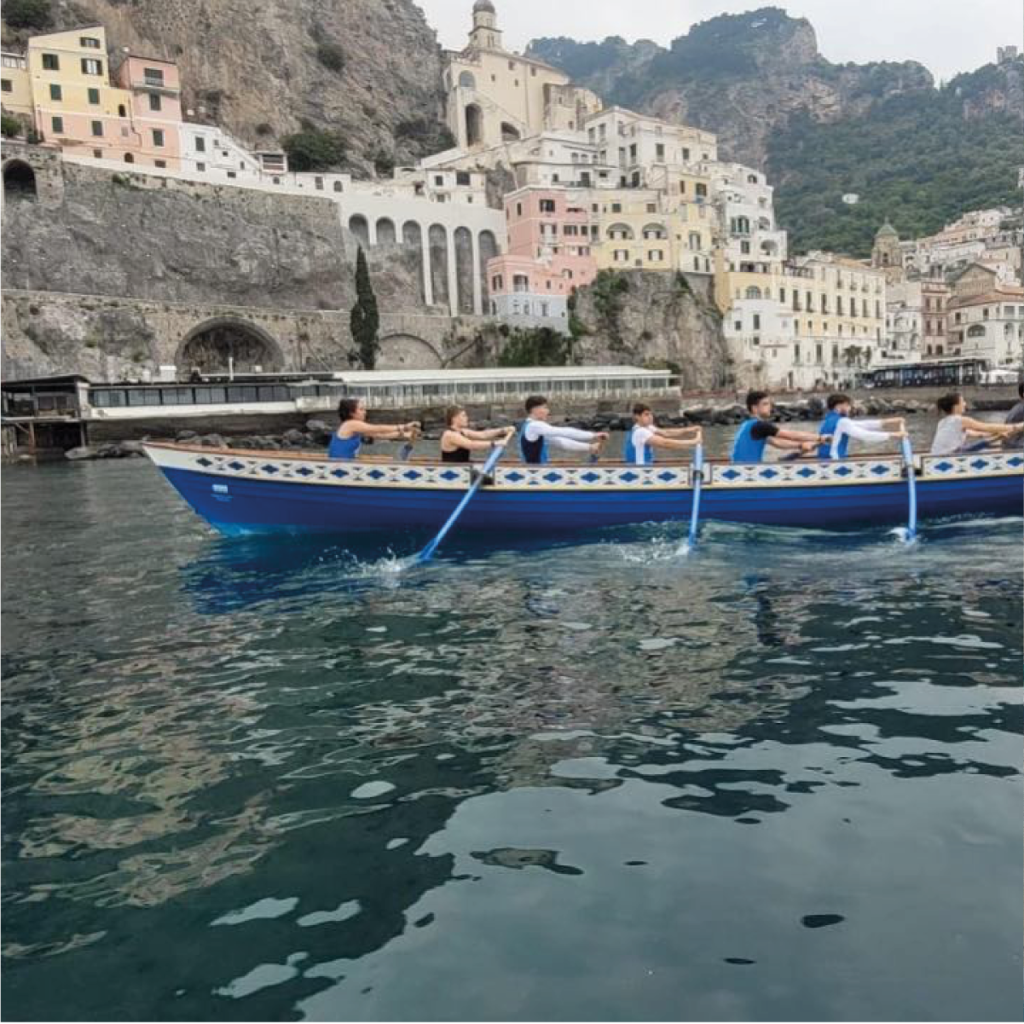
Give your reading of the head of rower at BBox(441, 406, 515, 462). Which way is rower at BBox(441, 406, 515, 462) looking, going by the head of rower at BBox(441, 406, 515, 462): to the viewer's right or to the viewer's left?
to the viewer's right

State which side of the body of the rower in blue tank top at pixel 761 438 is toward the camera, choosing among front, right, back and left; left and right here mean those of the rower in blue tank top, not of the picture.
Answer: right

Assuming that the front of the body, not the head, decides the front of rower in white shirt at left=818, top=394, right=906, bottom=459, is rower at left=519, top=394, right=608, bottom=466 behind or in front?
behind

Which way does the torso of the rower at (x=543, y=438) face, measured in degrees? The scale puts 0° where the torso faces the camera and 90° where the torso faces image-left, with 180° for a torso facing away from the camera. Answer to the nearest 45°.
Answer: approximately 270°

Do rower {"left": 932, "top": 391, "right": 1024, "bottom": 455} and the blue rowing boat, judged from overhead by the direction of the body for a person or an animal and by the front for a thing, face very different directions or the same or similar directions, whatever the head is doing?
very different directions

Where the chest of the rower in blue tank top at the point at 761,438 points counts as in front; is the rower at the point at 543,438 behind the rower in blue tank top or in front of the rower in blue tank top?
behind

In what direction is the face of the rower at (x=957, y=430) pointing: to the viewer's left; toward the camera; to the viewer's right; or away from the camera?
to the viewer's right

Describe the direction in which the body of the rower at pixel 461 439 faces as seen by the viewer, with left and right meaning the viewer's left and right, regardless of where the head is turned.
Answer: facing to the right of the viewer

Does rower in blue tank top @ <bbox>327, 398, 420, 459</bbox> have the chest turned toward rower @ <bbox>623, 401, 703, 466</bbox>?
yes

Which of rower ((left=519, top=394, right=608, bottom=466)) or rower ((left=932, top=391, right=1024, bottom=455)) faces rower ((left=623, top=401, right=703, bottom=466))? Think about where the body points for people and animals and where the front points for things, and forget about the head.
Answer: rower ((left=519, top=394, right=608, bottom=466))
